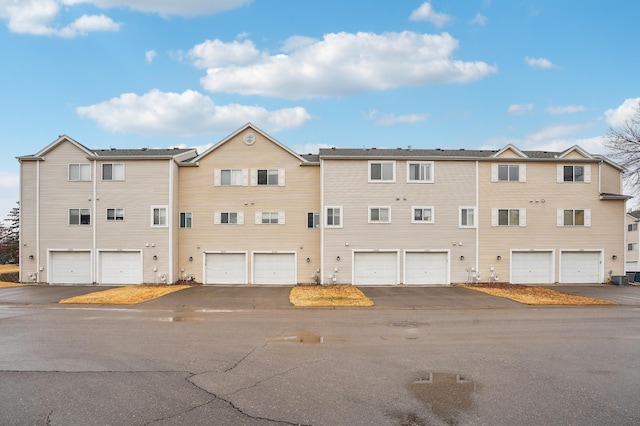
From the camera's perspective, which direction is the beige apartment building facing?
toward the camera

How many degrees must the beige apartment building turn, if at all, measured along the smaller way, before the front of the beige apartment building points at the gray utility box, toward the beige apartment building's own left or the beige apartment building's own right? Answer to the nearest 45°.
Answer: approximately 90° to the beige apartment building's own left
